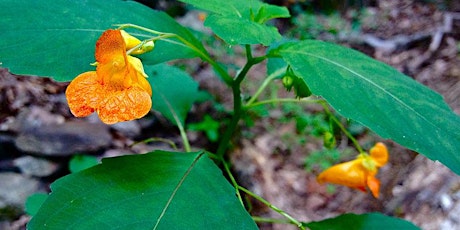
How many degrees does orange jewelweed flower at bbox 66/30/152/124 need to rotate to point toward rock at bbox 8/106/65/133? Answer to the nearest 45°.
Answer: approximately 135° to its right

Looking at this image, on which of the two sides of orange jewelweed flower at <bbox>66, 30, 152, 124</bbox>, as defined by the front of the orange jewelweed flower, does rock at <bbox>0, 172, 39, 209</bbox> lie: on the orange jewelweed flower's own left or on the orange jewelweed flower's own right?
on the orange jewelweed flower's own right

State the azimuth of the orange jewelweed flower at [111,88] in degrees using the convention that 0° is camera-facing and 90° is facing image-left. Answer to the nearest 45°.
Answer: approximately 45°

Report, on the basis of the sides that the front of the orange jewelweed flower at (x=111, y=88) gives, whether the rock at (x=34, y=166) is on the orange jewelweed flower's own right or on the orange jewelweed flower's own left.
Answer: on the orange jewelweed flower's own right
